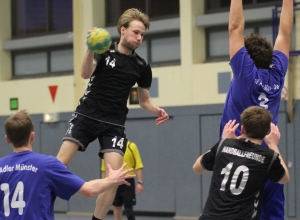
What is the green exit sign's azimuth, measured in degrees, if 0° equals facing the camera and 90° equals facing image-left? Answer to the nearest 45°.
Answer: approximately 0°
